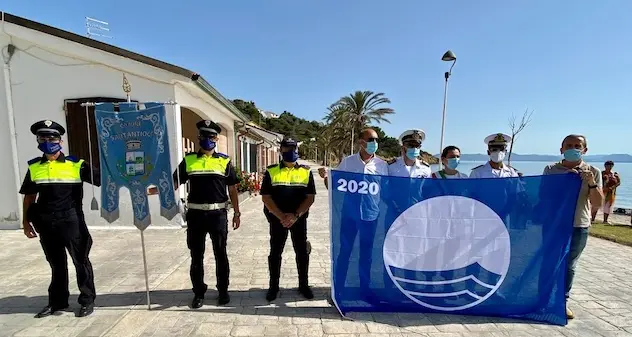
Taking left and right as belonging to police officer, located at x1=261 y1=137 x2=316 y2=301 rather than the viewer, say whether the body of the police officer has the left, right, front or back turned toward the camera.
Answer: front

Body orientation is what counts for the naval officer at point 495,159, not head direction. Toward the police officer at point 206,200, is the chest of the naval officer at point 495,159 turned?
no

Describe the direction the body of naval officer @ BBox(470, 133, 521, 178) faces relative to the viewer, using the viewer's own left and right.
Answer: facing the viewer

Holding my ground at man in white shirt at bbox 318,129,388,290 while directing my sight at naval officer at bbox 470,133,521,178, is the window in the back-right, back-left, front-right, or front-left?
back-left

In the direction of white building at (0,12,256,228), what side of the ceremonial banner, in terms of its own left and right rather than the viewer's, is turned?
back

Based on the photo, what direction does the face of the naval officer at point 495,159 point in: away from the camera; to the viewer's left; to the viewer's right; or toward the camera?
toward the camera

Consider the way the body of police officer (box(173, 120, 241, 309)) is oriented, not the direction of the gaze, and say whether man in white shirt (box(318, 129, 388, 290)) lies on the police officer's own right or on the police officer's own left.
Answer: on the police officer's own left

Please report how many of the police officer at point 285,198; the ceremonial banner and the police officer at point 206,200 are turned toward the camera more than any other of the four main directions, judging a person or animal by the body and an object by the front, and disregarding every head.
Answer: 3

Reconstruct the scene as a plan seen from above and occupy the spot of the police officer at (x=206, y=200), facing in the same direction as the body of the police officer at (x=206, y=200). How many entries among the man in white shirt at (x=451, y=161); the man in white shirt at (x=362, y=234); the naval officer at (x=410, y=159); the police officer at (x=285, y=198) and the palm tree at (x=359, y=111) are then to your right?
0

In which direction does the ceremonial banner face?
toward the camera

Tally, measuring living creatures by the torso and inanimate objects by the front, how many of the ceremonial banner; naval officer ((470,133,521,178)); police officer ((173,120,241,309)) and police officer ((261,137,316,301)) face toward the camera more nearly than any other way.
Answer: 4

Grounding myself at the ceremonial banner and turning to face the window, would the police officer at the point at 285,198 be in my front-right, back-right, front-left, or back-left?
back-right

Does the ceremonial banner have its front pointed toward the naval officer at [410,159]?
no

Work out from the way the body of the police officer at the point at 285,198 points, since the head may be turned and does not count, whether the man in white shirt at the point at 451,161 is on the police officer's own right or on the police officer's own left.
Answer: on the police officer's own left

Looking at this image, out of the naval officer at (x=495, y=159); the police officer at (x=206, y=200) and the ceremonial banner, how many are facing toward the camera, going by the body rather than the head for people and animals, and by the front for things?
3

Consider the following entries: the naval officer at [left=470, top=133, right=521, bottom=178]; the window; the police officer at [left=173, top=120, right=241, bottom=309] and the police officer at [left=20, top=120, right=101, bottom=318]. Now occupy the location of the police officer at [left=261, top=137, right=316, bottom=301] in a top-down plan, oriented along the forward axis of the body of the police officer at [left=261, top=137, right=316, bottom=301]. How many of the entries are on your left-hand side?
1

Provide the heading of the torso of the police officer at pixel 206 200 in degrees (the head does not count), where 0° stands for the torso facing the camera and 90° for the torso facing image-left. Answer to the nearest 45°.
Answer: approximately 0°

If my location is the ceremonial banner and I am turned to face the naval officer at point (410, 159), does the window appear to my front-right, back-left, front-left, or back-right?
back-left

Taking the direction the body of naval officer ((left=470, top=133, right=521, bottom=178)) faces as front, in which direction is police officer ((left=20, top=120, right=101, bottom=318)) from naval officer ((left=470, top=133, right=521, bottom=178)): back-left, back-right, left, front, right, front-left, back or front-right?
front-right

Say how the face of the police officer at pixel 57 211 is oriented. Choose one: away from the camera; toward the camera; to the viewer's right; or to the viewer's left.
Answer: toward the camera

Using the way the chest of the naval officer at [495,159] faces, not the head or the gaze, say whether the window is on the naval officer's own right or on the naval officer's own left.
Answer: on the naval officer's own right
